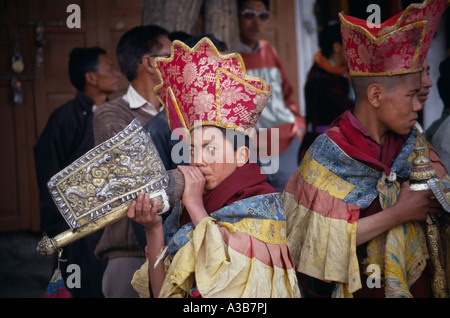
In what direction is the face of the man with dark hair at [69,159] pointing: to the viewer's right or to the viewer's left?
to the viewer's right

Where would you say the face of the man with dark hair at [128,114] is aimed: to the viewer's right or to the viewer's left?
to the viewer's right

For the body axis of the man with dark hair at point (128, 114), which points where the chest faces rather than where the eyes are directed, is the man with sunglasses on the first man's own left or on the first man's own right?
on the first man's own left

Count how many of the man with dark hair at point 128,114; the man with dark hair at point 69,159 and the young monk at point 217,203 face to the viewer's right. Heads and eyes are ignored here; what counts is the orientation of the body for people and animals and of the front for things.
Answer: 2

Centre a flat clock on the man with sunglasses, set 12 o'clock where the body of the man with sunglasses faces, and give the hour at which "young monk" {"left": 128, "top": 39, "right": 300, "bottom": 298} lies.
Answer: The young monk is roughly at 12 o'clock from the man with sunglasses.

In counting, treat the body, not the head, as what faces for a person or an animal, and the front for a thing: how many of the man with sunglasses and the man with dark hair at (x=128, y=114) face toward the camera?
1

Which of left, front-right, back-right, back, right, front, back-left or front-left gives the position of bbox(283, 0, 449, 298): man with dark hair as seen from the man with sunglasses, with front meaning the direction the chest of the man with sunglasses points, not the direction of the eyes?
front

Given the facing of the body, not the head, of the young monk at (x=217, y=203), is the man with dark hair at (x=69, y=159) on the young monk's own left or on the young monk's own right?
on the young monk's own right

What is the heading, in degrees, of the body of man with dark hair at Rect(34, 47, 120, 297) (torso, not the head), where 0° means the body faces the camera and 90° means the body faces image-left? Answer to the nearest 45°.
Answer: approximately 270°

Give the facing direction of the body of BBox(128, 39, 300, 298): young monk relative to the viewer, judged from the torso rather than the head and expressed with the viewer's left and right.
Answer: facing the viewer and to the left of the viewer

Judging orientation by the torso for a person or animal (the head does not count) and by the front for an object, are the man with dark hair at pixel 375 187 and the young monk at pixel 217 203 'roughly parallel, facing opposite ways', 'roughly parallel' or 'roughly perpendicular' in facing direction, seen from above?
roughly perpendicular

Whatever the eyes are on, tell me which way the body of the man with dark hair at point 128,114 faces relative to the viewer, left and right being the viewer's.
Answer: facing to the right of the viewer

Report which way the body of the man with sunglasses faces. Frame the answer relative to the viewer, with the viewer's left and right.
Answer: facing the viewer
